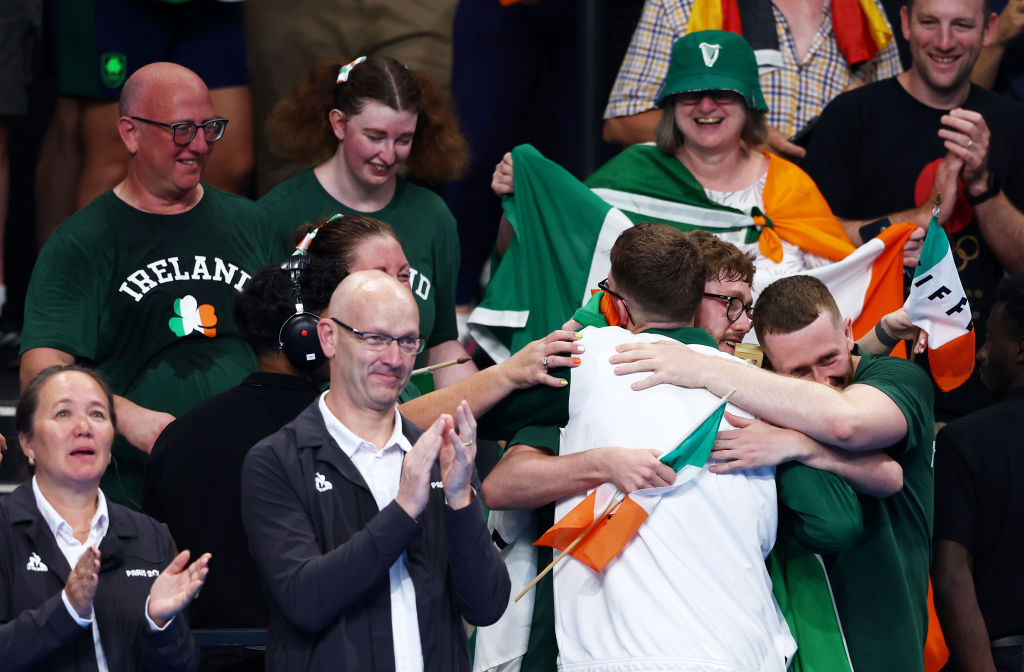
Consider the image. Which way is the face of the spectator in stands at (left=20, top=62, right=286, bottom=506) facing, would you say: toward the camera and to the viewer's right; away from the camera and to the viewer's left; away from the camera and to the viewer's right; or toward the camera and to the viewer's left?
toward the camera and to the viewer's right

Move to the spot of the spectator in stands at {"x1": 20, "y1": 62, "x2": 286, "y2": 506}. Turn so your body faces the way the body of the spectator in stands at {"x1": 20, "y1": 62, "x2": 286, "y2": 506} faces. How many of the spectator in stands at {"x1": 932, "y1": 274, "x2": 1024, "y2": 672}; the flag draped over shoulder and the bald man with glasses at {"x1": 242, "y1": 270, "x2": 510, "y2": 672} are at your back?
0

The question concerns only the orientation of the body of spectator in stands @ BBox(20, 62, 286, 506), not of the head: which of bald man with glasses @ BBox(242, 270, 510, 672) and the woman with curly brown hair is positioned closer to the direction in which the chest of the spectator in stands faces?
the bald man with glasses

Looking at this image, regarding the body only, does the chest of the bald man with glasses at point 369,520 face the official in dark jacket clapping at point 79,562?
no

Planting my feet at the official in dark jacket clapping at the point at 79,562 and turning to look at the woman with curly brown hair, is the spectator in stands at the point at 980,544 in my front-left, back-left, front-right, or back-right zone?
front-right

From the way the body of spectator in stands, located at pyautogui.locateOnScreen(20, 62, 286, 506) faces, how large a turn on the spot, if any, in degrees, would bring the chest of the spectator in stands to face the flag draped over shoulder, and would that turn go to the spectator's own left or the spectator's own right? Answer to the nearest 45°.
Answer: approximately 45° to the spectator's own left

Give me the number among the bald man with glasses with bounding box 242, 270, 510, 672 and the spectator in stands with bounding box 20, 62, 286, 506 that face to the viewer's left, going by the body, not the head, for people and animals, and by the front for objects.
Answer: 0

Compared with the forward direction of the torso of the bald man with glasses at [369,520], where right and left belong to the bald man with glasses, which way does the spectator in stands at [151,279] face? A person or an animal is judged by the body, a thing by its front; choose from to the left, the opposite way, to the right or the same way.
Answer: the same way

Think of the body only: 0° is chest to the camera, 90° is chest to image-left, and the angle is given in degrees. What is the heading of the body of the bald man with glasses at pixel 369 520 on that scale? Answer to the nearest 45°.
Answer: approximately 315°

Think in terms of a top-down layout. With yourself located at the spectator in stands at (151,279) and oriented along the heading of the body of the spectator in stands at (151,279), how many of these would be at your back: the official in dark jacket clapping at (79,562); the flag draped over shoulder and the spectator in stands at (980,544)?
0

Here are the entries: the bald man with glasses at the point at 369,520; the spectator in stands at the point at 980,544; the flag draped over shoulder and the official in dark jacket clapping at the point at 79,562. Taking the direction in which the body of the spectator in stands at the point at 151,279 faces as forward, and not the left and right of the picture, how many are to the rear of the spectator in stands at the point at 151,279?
0

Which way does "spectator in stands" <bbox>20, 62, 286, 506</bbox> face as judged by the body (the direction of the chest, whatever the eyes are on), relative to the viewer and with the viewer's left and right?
facing the viewer and to the right of the viewer

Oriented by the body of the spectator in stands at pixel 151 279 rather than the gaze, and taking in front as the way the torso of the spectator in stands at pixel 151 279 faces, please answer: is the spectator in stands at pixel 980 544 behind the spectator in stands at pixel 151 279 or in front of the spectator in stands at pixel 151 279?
in front

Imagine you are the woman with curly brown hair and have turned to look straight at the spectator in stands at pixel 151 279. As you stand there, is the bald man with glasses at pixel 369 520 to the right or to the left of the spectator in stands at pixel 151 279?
left

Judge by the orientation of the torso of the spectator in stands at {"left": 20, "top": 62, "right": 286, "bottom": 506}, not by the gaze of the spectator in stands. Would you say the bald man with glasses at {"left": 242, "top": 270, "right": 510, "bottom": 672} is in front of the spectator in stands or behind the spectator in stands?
in front

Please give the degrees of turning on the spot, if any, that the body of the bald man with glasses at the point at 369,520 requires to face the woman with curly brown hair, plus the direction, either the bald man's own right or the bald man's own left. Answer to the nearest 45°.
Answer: approximately 135° to the bald man's own left
